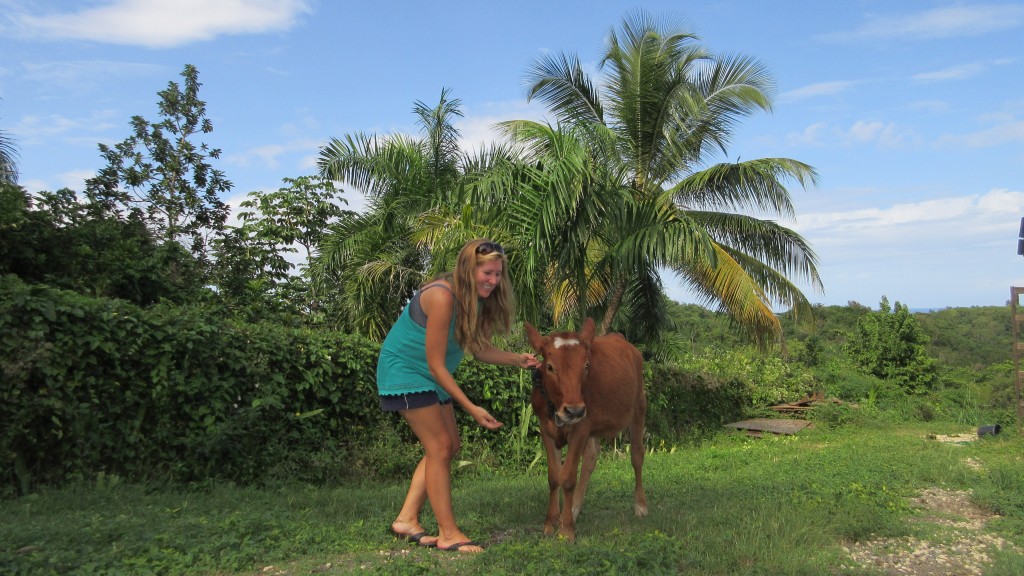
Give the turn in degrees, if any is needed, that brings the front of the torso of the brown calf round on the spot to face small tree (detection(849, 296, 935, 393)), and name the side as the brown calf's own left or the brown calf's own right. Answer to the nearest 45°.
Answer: approximately 180°

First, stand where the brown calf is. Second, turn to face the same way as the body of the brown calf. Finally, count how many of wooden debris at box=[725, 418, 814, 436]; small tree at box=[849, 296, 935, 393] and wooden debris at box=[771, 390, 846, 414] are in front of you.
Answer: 0

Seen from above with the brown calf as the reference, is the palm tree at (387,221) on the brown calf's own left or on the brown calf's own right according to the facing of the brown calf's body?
on the brown calf's own right

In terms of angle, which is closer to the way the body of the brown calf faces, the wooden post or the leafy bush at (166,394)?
the leafy bush

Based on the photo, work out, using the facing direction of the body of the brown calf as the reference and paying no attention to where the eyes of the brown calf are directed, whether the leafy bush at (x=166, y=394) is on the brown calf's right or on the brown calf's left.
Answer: on the brown calf's right

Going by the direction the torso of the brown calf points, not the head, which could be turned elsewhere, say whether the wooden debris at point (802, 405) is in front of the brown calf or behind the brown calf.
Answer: behind

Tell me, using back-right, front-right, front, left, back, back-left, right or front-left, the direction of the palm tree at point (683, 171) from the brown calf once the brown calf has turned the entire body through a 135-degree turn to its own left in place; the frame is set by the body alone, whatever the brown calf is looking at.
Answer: left

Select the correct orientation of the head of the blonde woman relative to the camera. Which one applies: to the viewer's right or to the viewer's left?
to the viewer's right

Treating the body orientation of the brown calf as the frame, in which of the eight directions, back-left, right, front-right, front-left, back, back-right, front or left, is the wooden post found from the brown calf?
back

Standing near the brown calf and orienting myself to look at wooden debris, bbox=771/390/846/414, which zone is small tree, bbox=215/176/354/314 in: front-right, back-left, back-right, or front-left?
front-left

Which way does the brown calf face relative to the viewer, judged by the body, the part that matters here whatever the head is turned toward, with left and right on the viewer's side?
facing the viewer and to the left of the viewer
